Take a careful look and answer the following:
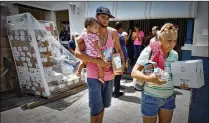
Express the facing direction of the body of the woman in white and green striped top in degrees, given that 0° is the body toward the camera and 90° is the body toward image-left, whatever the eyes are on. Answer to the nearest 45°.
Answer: approximately 315°

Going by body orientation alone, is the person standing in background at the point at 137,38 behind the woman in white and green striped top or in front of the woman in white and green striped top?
behind
